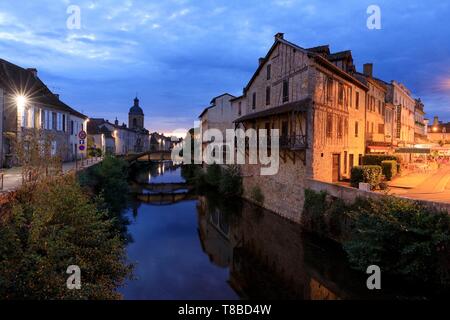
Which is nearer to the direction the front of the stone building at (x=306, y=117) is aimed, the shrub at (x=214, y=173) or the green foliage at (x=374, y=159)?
the green foliage

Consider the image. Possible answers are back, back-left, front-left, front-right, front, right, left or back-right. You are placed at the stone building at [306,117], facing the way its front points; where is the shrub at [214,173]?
back

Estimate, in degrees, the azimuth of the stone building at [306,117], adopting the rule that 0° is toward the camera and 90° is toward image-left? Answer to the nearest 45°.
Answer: approximately 315°

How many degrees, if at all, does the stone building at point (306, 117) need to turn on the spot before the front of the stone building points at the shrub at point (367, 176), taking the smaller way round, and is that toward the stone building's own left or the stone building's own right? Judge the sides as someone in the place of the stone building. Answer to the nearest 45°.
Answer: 0° — it already faces it

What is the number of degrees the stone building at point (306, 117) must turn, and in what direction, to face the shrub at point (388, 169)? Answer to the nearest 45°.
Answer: approximately 45° to its left
